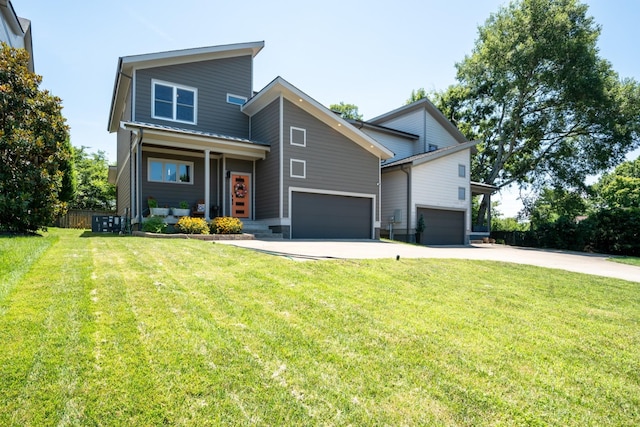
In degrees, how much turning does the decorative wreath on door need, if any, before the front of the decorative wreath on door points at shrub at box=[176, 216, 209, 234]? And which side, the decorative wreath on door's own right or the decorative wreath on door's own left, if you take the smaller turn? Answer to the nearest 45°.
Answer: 0° — it already faces it

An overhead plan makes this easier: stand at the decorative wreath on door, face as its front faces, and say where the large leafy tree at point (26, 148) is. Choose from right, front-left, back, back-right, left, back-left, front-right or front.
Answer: front-right

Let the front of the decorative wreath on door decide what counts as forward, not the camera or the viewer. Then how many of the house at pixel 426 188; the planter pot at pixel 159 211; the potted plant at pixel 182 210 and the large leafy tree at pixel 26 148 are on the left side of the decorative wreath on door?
1

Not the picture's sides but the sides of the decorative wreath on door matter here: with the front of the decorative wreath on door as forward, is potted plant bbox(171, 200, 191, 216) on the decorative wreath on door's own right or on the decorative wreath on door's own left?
on the decorative wreath on door's own right

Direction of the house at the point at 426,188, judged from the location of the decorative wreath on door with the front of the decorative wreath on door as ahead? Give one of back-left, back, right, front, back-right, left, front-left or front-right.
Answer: left

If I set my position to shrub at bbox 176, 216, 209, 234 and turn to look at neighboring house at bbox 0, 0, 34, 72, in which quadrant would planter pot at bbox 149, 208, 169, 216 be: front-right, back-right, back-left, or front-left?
front-right

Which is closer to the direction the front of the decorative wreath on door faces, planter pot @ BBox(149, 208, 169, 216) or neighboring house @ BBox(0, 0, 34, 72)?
the planter pot

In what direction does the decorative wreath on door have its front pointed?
toward the camera

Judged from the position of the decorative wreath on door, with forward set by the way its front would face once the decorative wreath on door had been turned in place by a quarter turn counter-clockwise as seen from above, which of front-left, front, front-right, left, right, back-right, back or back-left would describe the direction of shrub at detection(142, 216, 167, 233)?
back-right

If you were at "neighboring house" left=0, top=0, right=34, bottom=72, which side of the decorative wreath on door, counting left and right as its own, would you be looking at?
right

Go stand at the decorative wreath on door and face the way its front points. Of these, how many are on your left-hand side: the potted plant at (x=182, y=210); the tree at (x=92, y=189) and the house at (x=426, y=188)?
1

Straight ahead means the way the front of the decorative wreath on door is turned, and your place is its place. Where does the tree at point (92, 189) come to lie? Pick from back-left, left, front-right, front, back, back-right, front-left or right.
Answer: back-right

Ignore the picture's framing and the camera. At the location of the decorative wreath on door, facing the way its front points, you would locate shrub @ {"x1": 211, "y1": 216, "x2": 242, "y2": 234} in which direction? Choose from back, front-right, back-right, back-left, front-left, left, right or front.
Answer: front

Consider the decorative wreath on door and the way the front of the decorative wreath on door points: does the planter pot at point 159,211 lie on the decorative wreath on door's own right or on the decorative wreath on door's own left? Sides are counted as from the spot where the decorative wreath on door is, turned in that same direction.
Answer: on the decorative wreath on door's own right
